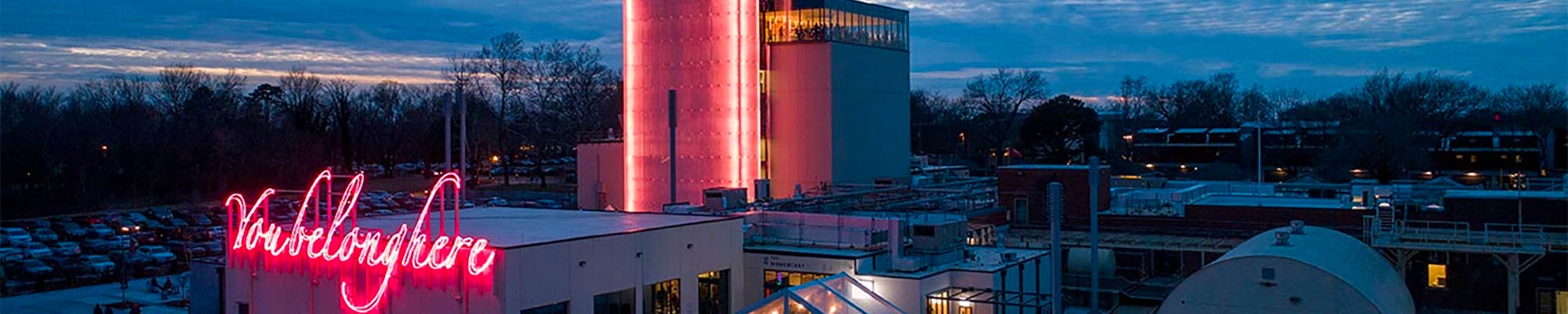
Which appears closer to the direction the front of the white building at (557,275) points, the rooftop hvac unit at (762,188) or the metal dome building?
the metal dome building

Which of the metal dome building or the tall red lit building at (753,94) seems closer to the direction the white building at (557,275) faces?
the metal dome building

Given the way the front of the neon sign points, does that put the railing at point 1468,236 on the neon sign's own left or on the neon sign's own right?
on the neon sign's own left

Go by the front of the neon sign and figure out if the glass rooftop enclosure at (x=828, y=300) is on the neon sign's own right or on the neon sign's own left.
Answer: on the neon sign's own left

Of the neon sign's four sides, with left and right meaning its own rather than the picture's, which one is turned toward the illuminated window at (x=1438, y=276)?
left
